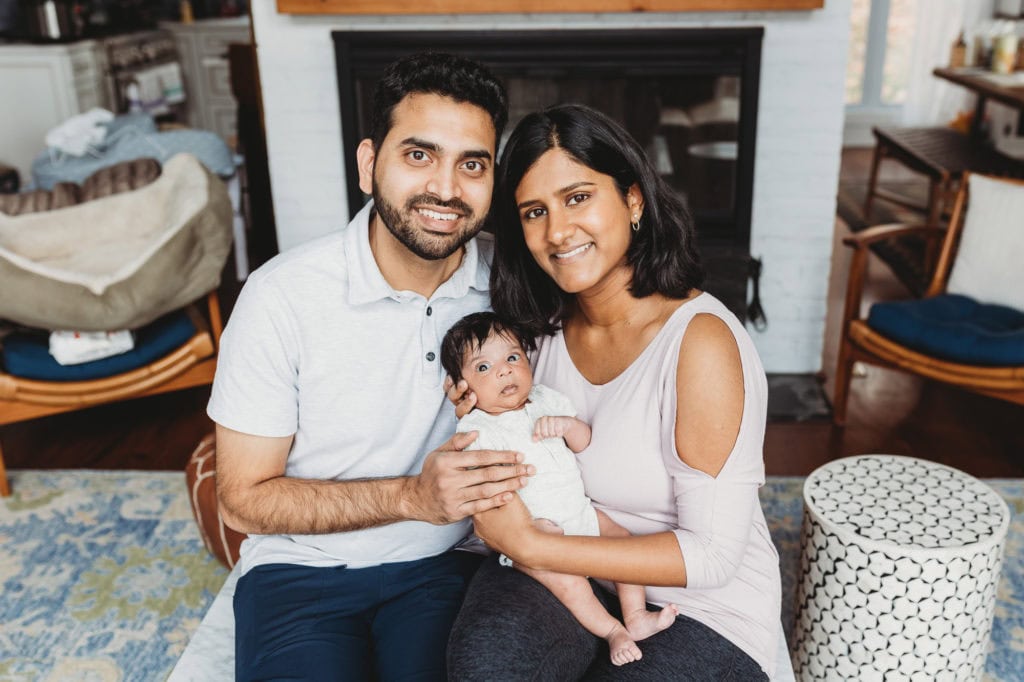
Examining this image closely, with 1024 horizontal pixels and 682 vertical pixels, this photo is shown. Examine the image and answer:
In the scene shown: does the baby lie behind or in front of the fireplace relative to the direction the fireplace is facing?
in front

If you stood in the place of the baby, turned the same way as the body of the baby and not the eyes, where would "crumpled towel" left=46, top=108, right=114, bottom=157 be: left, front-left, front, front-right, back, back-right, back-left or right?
back-right

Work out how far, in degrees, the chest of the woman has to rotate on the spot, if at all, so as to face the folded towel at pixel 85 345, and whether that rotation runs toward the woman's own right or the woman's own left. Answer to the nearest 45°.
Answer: approximately 90° to the woman's own right

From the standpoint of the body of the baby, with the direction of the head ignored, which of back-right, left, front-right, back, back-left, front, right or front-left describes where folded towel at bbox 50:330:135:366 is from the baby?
back-right

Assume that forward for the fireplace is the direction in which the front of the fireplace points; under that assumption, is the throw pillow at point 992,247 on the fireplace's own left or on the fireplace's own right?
on the fireplace's own left

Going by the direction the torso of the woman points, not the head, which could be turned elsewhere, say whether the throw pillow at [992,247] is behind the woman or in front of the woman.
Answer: behind

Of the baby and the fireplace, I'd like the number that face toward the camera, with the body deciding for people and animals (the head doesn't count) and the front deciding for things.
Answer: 2

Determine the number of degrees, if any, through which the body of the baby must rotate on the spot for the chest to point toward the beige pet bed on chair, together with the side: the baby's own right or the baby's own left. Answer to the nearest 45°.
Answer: approximately 135° to the baby's own right

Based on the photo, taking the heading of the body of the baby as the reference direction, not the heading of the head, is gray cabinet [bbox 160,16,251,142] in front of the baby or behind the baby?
behind

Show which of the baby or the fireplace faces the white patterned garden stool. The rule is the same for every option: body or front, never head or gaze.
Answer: the fireplace

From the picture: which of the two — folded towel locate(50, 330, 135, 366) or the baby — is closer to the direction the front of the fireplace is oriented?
the baby

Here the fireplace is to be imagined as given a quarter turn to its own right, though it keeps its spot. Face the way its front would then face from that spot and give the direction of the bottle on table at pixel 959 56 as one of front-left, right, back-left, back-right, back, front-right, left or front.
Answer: back-right

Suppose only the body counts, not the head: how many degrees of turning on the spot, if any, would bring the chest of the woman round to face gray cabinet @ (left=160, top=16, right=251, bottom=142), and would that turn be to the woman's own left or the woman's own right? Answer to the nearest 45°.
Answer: approximately 90° to the woman's own right

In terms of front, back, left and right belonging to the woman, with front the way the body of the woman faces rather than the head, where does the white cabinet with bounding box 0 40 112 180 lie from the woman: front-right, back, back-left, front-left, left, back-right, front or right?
right

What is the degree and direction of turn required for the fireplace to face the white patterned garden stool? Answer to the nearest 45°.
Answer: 0° — it already faces it
